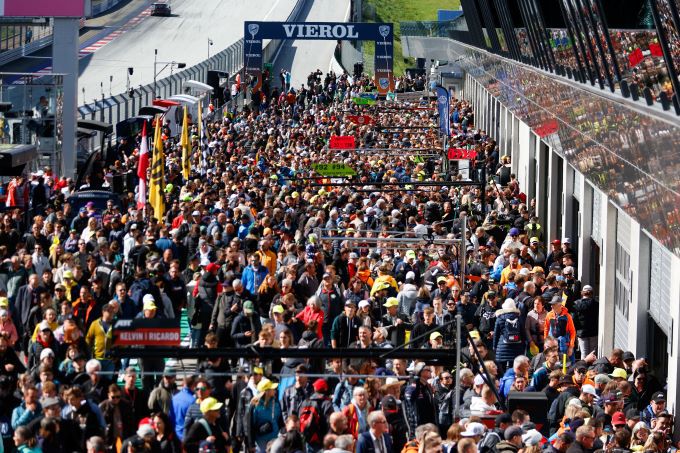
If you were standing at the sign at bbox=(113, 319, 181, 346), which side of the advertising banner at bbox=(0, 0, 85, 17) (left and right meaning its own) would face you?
front

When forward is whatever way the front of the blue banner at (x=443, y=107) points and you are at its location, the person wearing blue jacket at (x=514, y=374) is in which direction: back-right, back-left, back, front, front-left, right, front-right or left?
front

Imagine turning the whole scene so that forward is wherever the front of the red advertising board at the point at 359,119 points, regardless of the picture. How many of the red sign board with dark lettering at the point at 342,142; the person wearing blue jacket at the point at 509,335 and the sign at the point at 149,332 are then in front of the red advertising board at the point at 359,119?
3

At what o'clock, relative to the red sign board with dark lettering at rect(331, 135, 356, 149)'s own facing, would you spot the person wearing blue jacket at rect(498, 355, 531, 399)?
The person wearing blue jacket is roughly at 12 o'clock from the red sign board with dark lettering.

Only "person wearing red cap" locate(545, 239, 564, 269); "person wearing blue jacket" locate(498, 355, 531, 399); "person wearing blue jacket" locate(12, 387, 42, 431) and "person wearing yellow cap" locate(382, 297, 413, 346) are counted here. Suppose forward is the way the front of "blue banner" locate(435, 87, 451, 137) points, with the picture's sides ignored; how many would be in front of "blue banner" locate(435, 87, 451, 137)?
4

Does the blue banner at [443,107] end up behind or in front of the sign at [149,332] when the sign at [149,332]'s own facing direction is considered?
behind

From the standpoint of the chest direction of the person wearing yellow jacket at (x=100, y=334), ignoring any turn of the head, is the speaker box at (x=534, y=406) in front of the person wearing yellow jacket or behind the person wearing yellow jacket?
in front

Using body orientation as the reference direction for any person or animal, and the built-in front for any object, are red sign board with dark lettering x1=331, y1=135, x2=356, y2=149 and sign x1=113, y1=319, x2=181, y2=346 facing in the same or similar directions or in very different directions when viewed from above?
same or similar directions

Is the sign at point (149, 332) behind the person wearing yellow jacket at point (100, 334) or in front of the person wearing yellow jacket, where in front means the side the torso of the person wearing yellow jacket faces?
in front

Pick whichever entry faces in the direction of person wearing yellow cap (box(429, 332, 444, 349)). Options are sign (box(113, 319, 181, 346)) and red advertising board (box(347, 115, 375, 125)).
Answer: the red advertising board

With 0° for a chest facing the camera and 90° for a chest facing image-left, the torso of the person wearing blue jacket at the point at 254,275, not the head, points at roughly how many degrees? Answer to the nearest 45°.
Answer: approximately 0°

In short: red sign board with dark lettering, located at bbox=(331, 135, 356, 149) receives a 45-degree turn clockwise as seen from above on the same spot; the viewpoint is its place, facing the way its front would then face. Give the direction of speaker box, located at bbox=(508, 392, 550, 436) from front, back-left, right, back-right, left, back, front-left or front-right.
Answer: front-left

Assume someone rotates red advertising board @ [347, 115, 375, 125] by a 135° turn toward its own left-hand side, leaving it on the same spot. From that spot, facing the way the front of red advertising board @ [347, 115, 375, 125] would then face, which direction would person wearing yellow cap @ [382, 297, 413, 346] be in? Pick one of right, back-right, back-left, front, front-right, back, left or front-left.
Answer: back-right

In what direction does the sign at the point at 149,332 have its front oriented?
toward the camera

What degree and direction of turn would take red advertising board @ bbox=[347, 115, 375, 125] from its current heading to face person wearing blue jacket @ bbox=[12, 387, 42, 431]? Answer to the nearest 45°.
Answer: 0° — it already faces them
